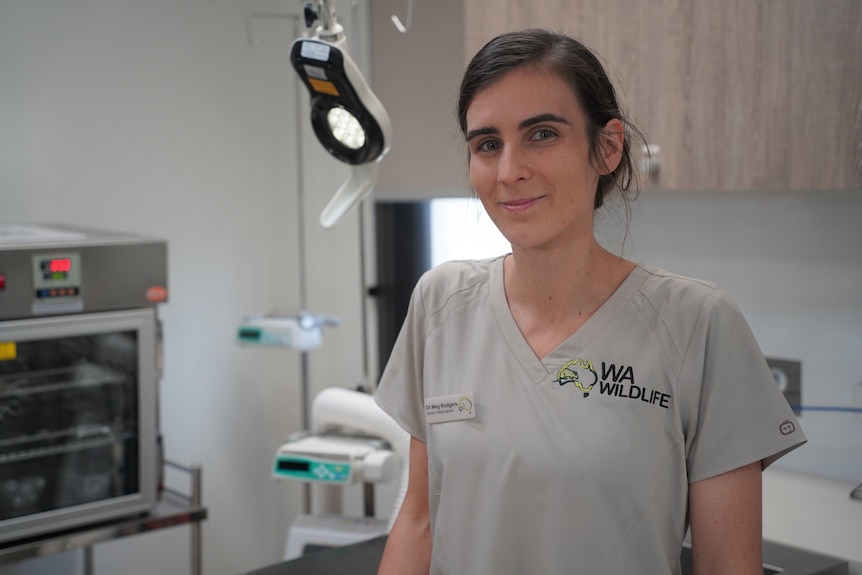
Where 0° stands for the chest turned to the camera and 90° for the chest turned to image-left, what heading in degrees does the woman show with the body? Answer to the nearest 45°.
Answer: approximately 45°

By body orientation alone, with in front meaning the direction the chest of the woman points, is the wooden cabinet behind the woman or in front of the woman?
behind

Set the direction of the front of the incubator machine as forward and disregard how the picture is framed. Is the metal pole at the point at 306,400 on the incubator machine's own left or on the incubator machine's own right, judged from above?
on the incubator machine's own left

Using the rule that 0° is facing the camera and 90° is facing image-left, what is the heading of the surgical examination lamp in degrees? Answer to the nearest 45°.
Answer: approximately 45°

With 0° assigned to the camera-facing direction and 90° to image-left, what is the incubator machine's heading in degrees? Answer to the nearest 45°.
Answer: approximately 315°

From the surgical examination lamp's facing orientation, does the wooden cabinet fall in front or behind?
behind

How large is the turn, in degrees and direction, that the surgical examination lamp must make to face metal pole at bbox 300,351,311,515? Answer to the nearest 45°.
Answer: approximately 135° to its right
